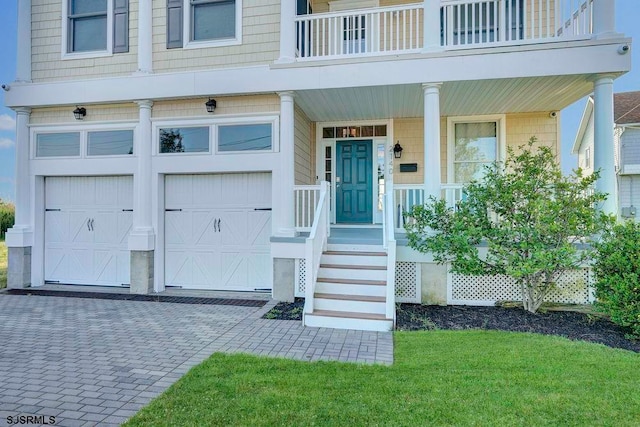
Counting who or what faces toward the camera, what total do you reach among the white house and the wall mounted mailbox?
2

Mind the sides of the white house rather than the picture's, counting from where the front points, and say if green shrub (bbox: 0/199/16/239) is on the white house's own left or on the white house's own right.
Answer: on the white house's own right

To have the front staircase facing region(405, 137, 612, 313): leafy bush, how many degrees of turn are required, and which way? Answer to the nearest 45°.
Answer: approximately 90° to its left

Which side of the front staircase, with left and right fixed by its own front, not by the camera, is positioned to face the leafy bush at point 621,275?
left

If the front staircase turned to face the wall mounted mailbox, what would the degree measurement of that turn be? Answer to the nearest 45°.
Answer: approximately 135° to its left

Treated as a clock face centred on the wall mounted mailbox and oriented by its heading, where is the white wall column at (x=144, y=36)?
The white wall column is roughly at 2 o'clock from the wall mounted mailbox.

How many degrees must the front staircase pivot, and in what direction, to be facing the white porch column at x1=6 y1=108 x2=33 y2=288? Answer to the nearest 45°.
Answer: approximately 90° to its right

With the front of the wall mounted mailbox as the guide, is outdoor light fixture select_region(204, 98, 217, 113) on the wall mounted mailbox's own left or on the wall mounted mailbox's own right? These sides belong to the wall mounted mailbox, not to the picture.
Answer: on the wall mounted mailbox's own right

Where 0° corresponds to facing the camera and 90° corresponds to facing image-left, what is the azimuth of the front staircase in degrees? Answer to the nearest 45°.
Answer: approximately 0°

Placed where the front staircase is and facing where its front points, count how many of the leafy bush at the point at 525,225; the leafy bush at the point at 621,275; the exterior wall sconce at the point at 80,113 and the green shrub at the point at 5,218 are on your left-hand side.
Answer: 2

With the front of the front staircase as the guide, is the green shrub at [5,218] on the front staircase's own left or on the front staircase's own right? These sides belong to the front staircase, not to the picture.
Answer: on the front staircase's own right

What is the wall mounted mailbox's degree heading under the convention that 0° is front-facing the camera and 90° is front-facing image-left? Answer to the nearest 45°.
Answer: approximately 0°
